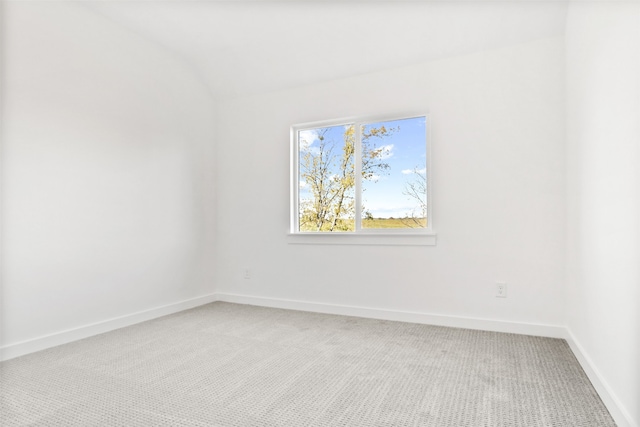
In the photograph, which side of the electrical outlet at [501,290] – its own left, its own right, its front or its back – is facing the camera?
front

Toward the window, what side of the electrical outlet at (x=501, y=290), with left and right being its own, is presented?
right
